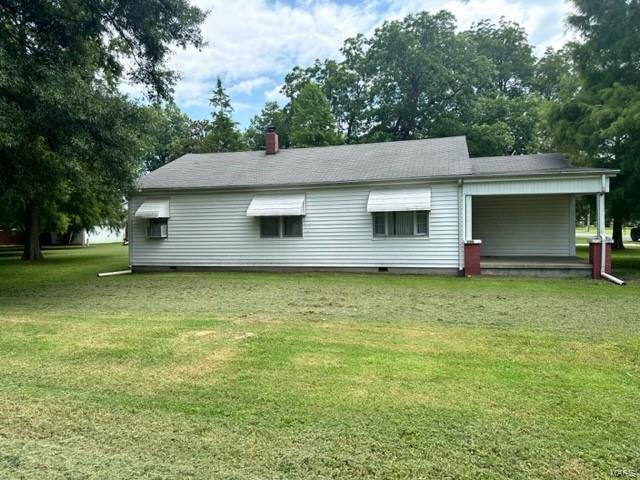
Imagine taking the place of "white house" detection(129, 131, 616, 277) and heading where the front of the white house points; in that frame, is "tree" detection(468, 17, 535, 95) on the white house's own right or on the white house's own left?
on the white house's own left

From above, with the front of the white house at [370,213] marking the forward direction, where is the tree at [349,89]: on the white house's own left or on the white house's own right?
on the white house's own left

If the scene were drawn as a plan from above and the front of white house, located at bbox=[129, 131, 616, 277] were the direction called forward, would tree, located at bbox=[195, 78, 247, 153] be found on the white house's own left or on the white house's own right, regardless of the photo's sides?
on the white house's own left

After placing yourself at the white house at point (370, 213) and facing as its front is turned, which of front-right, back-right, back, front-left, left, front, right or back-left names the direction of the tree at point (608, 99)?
front

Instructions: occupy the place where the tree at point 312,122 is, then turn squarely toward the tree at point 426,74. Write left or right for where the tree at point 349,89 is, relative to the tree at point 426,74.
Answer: left

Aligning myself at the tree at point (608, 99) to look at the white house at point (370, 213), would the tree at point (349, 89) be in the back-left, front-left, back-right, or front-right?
front-right

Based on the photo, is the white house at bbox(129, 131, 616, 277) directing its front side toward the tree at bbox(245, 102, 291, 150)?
no

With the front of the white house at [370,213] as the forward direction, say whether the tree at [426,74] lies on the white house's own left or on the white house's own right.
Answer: on the white house's own left
